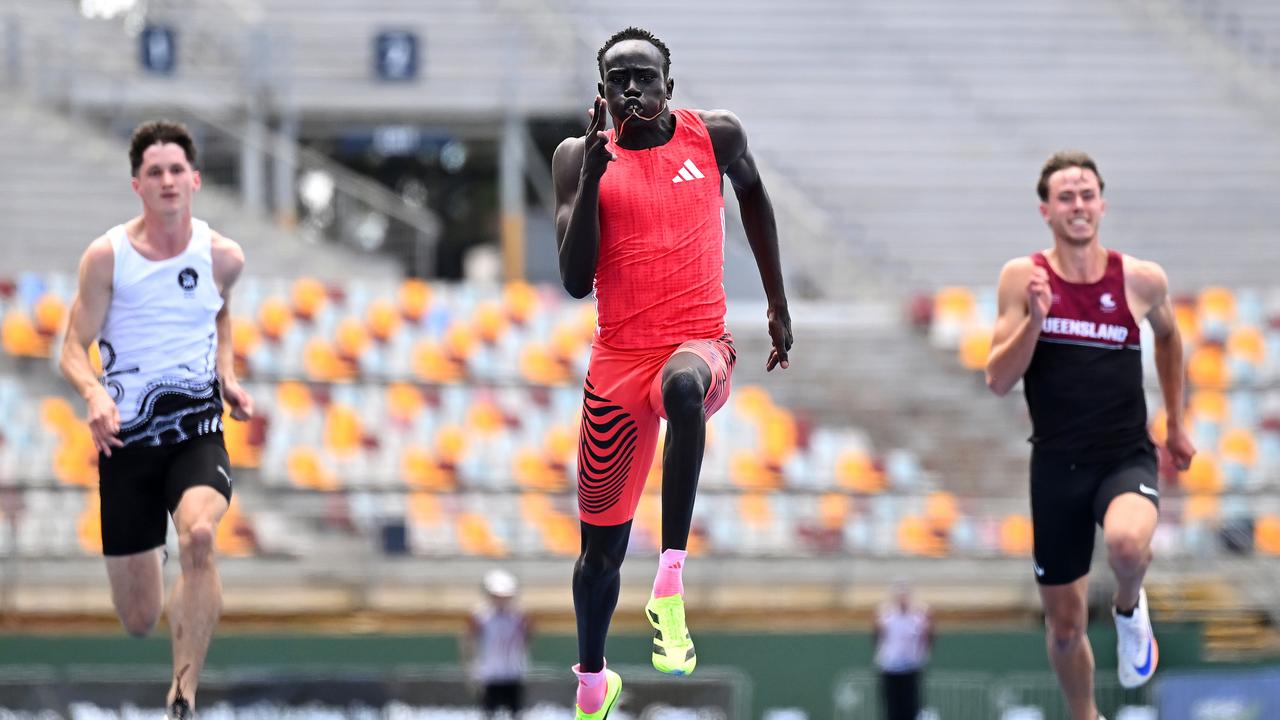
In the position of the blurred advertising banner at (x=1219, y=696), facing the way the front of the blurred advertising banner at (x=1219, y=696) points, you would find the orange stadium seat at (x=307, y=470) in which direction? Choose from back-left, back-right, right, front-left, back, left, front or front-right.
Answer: right

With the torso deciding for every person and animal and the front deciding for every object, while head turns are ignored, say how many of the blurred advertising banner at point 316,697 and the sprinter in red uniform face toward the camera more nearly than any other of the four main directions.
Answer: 2

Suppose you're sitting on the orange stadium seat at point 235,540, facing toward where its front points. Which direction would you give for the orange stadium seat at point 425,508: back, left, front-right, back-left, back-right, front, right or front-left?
left

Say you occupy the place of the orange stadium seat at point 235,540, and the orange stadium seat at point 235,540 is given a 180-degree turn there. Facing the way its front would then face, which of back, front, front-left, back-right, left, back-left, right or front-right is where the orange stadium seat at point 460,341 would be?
front-right

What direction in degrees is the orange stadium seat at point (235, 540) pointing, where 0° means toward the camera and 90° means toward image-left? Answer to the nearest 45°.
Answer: approximately 0°

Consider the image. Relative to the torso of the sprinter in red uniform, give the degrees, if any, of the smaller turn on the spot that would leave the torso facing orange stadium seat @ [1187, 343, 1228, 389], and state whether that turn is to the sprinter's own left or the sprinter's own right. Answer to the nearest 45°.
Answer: approximately 135° to the sprinter's own left
